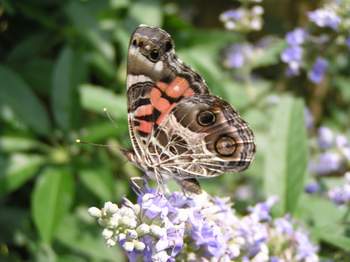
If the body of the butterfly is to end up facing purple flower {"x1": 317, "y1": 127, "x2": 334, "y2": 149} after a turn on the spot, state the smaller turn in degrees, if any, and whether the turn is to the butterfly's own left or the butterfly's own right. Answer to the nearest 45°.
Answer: approximately 135° to the butterfly's own right

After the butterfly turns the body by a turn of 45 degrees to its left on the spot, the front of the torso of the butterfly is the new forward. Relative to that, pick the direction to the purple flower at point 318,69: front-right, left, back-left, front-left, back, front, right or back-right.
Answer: back

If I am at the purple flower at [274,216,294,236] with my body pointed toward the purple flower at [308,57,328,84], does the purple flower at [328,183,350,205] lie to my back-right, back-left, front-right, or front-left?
front-right

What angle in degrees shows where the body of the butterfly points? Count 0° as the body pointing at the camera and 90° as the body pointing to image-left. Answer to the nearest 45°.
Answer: approximately 90°

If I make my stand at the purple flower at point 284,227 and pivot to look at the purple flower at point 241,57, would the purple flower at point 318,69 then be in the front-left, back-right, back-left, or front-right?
front-right

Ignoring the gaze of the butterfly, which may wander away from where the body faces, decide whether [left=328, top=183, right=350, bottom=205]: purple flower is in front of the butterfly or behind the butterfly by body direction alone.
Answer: behind

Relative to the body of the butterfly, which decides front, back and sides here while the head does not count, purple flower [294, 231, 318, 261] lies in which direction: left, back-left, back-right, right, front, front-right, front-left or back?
back-right
